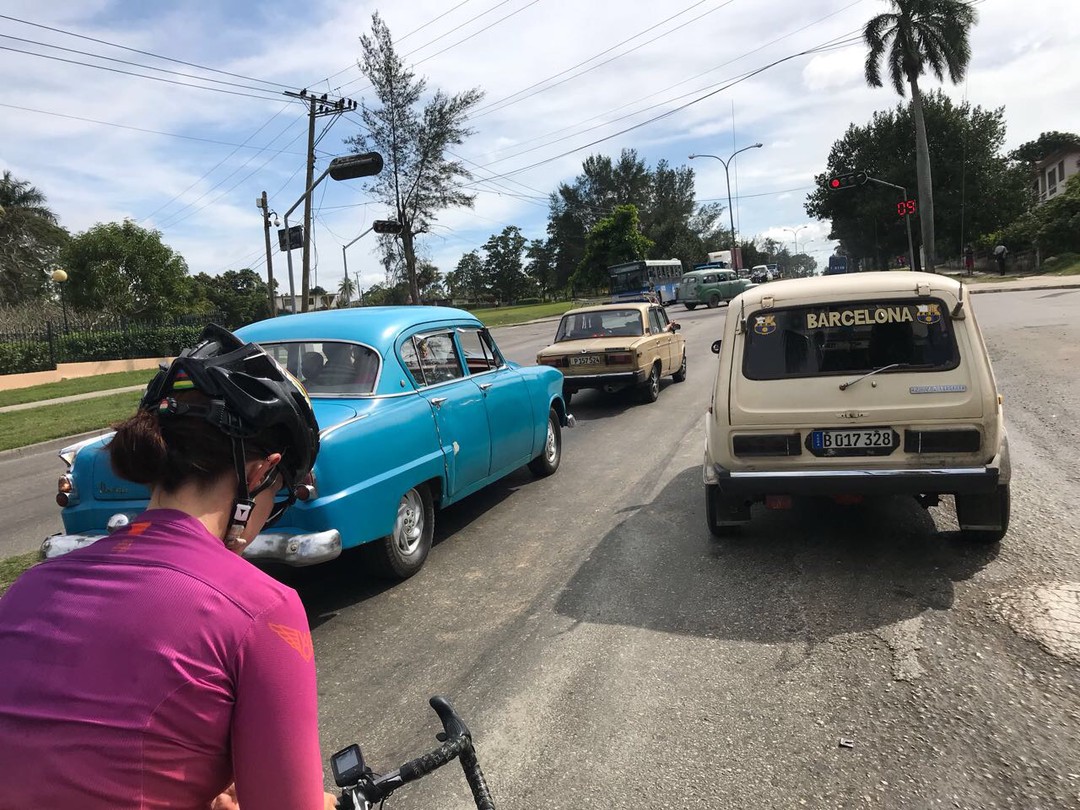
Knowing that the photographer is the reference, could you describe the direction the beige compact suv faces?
facing away from the viewer

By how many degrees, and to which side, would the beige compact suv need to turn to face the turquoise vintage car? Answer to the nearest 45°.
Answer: approximately 90° to its left

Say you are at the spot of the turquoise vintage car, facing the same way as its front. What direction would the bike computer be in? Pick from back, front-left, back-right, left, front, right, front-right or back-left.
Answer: back-right

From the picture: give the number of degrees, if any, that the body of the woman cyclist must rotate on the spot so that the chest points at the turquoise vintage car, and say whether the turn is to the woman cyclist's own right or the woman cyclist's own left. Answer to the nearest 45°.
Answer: approximately 45° to the woman cyclist's own left

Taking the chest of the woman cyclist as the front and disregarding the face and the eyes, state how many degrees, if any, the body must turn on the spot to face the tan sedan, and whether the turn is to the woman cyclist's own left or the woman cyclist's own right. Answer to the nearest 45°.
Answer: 0° — they already face it

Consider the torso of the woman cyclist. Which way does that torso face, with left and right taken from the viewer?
facing away from the viewer and to the right of the viewer

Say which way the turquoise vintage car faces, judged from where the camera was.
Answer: facing away from the viewer and to the right of the viewer

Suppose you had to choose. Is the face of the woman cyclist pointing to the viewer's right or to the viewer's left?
to the viewer's right

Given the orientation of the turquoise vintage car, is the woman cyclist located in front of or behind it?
behind
